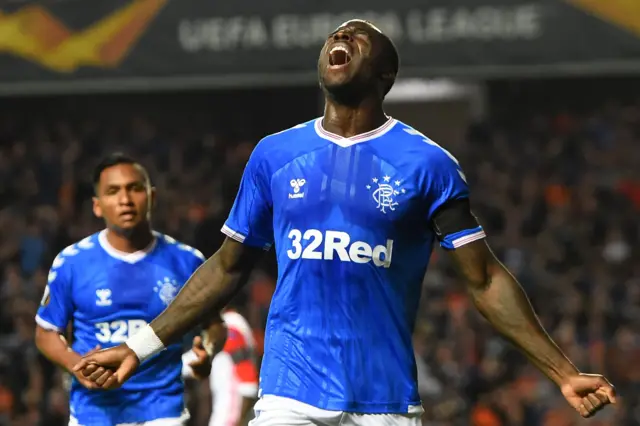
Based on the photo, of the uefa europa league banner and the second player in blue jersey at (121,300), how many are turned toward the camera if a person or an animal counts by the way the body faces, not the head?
2

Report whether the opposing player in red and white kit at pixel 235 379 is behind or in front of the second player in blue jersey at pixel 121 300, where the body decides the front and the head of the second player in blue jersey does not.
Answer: behind

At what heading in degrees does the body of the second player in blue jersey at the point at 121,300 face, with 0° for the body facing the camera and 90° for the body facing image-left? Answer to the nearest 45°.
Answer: approximately 0°

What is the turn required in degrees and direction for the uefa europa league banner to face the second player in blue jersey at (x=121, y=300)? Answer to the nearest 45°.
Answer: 0° — it already faces them
